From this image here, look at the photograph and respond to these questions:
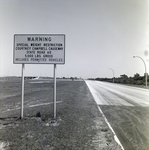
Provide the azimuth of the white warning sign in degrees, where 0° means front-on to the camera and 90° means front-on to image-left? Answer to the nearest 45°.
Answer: approximately 0°

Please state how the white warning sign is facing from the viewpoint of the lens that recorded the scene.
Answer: facing the viewer
